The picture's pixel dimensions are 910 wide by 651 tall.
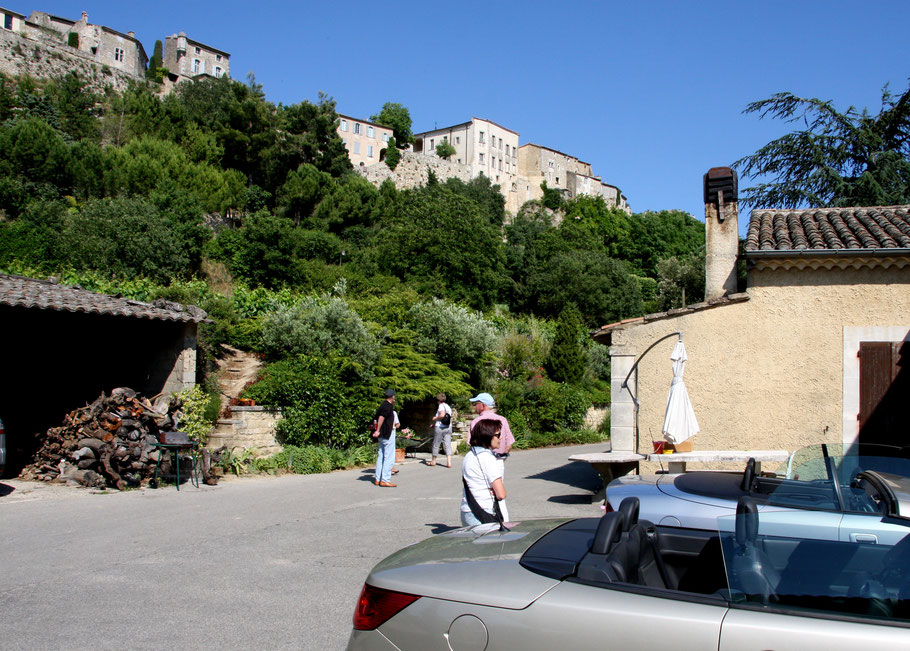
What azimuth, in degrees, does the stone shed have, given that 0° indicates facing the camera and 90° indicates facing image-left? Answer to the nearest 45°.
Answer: approximately 315°

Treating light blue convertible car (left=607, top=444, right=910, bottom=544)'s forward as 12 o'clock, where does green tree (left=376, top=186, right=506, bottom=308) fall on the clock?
The green tree is roughly at 8 o'clock from the light blue convertible car.

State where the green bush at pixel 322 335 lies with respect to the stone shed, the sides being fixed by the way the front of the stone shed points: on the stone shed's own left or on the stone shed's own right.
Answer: on the stone shed's own left

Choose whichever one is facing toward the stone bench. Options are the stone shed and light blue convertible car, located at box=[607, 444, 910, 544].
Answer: the stone shed

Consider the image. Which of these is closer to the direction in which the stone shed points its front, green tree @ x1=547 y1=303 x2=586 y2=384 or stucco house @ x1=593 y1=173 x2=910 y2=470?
the stucco house

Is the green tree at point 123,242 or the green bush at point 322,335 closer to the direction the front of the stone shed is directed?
the green bush

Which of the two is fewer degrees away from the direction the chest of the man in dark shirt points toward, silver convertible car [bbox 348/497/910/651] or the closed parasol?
the closed parasol

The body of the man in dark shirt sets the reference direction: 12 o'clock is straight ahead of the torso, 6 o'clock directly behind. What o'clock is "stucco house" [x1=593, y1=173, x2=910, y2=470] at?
The stucco house is roughly at 1 o'clock from the man in dark shirt.

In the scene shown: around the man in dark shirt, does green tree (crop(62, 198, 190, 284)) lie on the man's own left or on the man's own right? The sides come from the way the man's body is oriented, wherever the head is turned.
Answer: on the man's own left

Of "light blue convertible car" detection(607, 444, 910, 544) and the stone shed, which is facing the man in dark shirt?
the stone shed

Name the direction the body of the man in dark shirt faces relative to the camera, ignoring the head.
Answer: to the viewer's right

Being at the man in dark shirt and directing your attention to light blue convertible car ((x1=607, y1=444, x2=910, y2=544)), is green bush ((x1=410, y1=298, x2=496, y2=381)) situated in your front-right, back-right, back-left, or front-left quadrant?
back-left

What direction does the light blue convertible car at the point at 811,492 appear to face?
to the viewer's right
